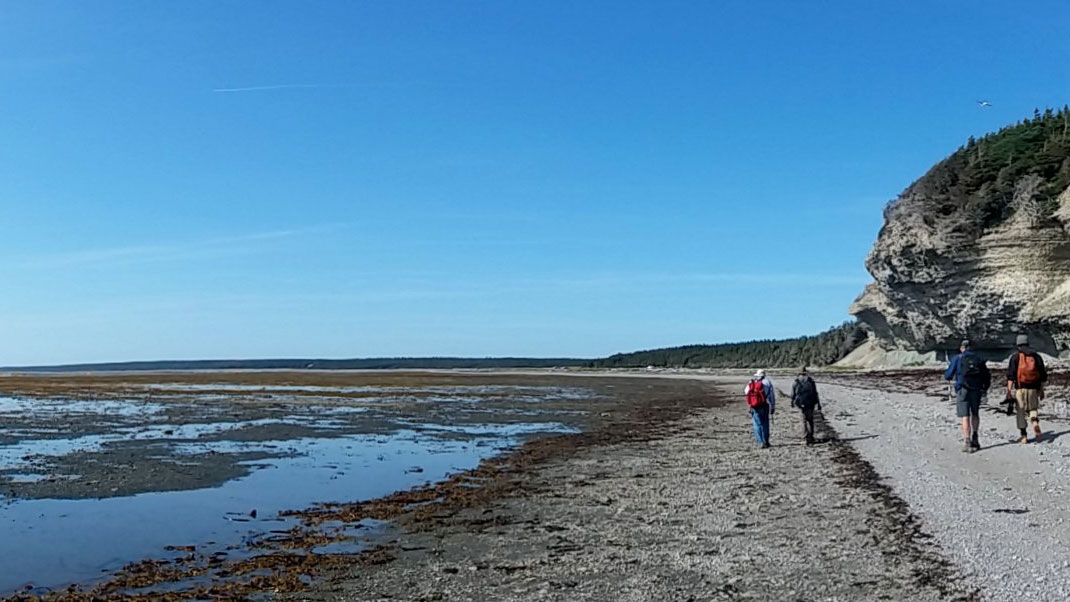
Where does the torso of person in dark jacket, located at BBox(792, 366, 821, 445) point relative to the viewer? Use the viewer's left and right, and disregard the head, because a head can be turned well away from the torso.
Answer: facing away from the viewer

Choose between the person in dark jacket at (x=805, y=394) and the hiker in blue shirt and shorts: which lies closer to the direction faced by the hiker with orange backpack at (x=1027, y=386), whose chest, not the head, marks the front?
the person in dark jacket

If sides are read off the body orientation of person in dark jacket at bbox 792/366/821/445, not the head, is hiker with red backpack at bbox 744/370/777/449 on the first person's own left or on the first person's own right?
on the first person's own left

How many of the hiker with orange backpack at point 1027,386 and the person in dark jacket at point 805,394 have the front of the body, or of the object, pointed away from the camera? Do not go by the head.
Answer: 2

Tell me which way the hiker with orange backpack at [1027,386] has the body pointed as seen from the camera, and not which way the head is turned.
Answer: away from the camera

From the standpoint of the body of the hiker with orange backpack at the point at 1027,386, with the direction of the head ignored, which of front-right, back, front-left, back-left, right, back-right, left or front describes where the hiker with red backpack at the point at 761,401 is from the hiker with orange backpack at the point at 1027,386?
left

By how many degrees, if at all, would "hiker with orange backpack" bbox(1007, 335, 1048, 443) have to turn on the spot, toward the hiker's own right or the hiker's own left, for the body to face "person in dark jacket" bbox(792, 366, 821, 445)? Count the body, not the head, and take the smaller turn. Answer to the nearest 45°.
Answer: approximately 90° to the hiker's own left

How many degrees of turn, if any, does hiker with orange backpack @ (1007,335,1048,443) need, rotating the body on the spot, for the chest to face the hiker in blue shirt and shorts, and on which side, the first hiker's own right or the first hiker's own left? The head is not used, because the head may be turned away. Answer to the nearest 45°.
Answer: approximately 135° to the first hiker's own left

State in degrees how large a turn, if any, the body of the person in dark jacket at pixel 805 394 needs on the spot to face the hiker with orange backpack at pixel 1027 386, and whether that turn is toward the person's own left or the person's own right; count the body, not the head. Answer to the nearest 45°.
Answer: approximately 90° to the person's own right
